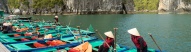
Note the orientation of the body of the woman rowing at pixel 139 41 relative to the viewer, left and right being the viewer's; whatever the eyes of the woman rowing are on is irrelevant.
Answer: facing to the left of the viewer

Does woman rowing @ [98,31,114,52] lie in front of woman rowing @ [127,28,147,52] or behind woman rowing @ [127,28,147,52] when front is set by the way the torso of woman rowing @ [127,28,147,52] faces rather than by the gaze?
in front
